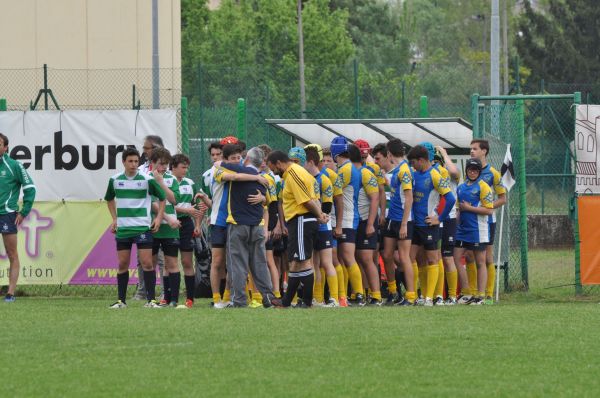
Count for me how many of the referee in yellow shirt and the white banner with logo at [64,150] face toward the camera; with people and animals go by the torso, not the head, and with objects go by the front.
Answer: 1

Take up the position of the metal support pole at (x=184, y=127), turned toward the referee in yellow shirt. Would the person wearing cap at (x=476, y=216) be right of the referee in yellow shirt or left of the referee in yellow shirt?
left

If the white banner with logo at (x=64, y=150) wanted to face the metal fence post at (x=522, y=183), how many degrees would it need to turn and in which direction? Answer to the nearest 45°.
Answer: approximately 90° to its left

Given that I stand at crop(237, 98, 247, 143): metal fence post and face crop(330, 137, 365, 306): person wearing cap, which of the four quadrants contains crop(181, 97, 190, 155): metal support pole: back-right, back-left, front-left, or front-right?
back-right

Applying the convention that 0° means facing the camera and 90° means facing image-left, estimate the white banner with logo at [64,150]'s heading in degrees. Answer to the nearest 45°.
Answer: approximately 0°

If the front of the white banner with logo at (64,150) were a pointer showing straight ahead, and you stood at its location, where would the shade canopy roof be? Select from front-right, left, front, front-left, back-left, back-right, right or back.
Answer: left

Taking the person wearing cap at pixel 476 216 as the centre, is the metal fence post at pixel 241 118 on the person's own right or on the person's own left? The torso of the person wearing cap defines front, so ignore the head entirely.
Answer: on the person's own right

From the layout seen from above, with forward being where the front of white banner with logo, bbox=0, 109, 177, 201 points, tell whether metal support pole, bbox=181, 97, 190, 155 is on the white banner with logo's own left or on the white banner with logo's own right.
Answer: on the white banner with logo's own left
